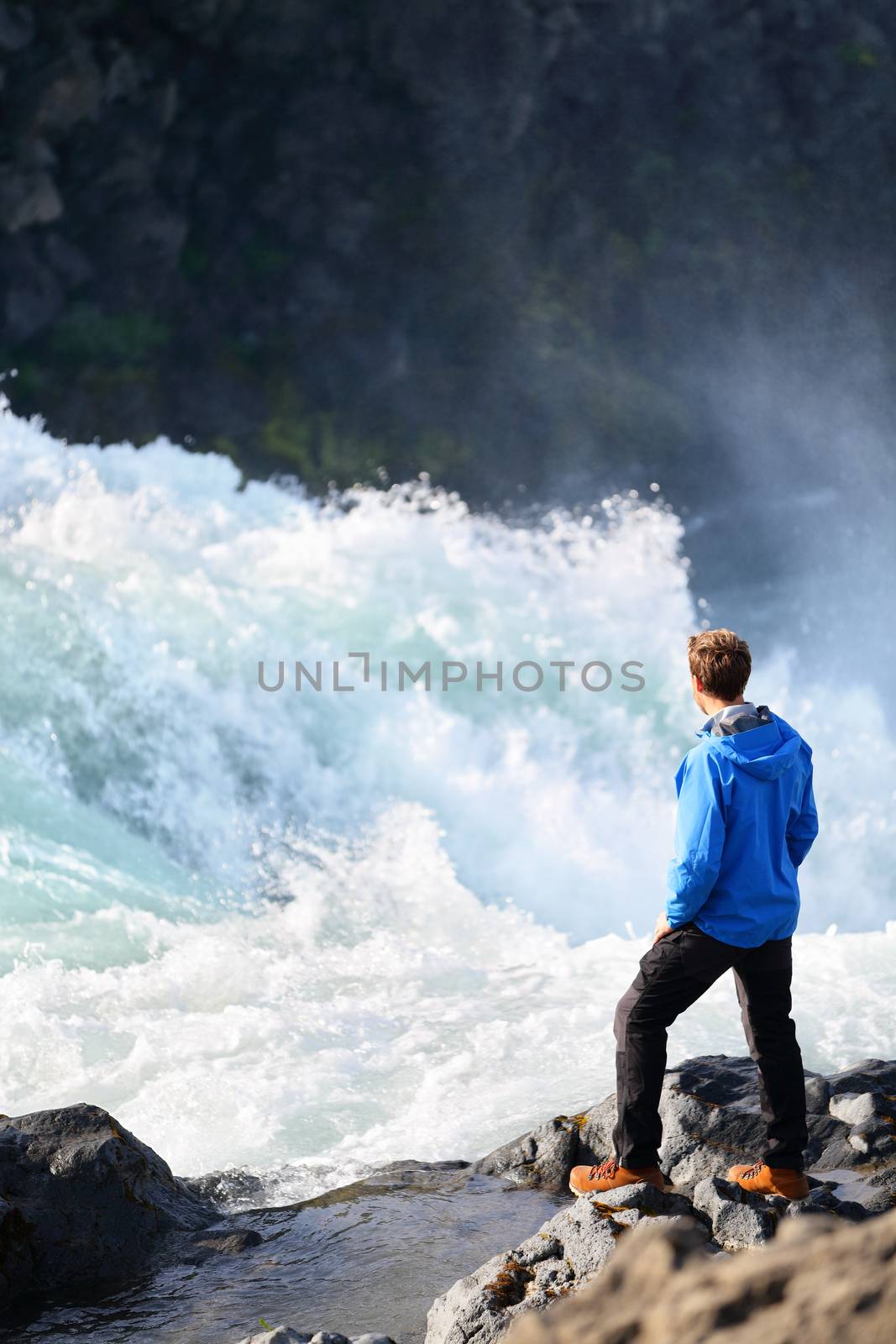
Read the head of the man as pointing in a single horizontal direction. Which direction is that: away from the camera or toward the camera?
away from the camera

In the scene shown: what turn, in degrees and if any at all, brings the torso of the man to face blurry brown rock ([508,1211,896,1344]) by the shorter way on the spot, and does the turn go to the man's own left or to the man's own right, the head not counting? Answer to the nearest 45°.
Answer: approximately 135° to the man's own left

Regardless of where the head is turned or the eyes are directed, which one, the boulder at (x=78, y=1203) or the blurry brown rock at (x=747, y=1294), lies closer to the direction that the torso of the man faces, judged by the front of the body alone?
the boulder

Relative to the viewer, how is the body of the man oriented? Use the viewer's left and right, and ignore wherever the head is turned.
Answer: facing away from the viewer and to the left of the viewer
